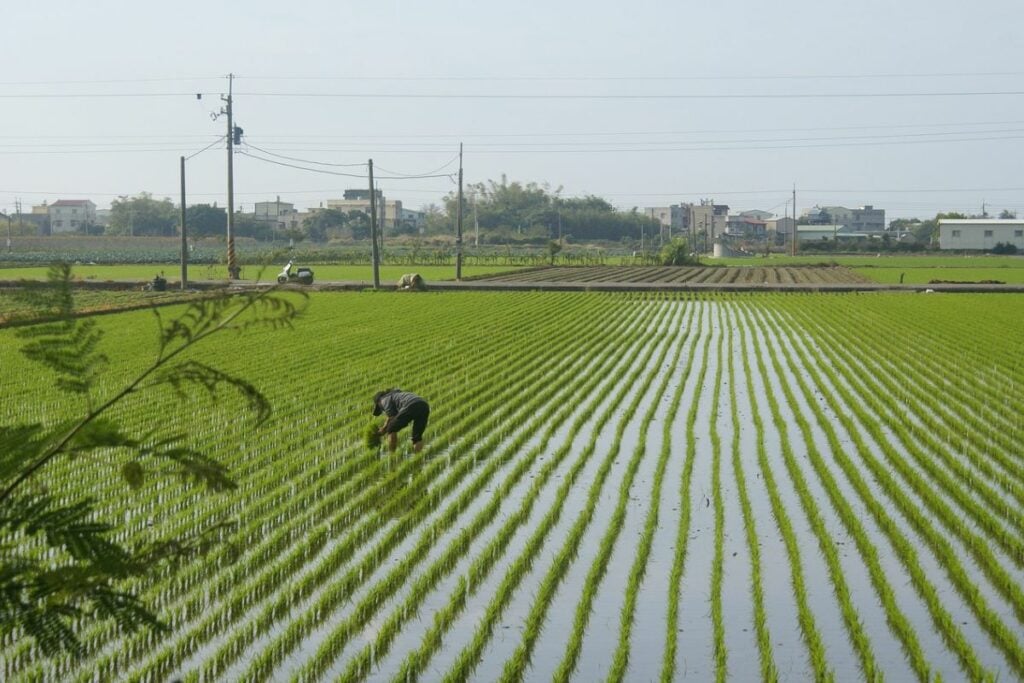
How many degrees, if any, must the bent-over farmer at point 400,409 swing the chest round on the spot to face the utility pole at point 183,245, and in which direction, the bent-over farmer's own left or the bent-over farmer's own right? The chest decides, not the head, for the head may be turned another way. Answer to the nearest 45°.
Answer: approximately 90° to the bent-over farmer's own right

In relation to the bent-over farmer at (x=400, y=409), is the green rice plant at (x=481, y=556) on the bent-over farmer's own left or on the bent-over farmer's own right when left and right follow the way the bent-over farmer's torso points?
on the bent-over farmer's own left

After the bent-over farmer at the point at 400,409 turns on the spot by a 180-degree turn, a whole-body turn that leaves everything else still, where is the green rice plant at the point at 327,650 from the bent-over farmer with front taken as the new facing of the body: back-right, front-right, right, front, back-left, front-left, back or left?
right

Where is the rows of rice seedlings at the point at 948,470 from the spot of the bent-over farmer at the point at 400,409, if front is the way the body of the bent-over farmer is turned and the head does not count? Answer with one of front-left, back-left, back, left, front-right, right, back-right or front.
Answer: back

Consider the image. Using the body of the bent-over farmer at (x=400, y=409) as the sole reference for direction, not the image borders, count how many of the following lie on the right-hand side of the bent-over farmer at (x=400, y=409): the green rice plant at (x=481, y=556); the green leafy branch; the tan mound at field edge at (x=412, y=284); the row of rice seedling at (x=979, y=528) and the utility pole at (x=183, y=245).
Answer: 2

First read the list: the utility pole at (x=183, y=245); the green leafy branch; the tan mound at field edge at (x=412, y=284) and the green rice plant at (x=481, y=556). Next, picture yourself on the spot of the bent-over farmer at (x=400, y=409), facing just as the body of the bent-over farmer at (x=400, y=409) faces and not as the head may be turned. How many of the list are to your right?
2

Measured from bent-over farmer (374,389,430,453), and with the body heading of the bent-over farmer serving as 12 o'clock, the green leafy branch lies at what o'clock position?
The green leafy branch is roughly at 9 o'clock from the bent-over farmer.

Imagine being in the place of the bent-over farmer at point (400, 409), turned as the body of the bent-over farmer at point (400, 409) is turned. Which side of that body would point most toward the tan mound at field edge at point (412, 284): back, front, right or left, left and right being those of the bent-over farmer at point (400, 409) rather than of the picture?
right

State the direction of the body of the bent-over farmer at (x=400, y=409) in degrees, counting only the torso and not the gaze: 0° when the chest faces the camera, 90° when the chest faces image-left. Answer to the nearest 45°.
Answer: approximately 90°

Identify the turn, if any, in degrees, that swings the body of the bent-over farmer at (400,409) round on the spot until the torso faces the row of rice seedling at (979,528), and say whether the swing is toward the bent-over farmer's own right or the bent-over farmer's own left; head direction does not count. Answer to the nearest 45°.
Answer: approximately 135° to the bent-over farmer's own left

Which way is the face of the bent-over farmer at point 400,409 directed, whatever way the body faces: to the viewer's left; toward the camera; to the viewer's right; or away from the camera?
to the viewer's left

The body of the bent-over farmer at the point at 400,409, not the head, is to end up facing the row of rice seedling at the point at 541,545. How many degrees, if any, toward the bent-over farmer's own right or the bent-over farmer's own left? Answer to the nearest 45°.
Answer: approximately 90° to the bent-over farmer's own left
